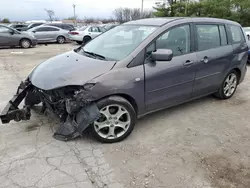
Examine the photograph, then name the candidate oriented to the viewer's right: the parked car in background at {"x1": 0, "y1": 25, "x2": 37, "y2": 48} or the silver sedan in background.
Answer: the parked car in background

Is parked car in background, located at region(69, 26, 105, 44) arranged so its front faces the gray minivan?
no

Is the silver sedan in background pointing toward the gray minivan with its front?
no

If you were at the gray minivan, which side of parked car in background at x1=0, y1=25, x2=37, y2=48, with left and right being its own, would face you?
right

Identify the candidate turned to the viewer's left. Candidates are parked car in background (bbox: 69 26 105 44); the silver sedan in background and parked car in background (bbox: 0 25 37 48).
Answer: the silver sedan in background

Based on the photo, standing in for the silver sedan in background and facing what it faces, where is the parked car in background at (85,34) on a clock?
The parked car in background is roughly at 7 o'clock from the silver sedan in background.

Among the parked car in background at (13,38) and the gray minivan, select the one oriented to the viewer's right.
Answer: the parked car in background

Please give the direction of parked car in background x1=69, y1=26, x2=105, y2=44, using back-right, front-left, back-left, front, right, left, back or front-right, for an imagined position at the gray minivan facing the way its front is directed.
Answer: back-right

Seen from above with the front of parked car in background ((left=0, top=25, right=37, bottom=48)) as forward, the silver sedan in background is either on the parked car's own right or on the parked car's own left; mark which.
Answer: on the parked car's own left

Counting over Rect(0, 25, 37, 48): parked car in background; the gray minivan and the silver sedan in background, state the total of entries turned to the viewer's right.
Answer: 1

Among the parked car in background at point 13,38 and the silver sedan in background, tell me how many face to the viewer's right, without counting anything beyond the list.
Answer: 1

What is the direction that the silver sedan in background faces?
to the viewer's left
